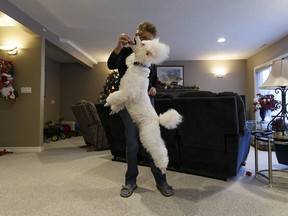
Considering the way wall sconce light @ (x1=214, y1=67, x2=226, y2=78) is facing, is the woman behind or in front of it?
in front

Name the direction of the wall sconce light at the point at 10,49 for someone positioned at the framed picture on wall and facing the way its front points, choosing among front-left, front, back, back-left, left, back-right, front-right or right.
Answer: front-right

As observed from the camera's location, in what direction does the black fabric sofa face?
facing away from the viewer and to the right of the viewer

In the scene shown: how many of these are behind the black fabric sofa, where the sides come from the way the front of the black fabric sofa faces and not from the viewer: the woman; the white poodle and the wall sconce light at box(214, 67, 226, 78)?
2

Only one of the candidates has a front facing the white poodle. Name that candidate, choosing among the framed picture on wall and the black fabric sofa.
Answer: the framed picture on wall

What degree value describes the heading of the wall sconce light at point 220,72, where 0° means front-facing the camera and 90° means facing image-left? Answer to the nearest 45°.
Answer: approximately 0°

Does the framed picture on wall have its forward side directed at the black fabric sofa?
yes

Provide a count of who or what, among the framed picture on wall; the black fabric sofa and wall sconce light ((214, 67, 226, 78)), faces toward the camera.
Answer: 2

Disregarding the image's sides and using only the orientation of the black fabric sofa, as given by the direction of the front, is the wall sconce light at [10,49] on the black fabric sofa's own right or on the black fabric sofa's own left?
on the black fabric sofa's own left

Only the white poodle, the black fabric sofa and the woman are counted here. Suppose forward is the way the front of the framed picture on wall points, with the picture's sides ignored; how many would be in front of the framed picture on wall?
3

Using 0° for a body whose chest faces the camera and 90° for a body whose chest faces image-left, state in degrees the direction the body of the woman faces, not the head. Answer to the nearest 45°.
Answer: approximately 0°
